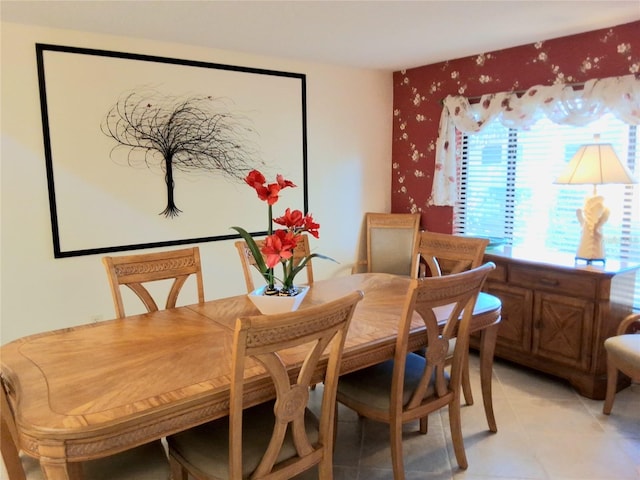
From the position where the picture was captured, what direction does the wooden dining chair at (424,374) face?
facing away from the viewer and to the left of the viewer

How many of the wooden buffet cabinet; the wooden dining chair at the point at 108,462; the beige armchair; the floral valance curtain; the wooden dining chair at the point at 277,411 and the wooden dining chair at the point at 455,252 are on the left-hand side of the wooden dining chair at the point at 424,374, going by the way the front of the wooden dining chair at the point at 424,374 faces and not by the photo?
2

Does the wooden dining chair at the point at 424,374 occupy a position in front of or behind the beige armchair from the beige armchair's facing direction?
in front

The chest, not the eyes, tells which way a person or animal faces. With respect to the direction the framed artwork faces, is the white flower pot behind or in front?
in front

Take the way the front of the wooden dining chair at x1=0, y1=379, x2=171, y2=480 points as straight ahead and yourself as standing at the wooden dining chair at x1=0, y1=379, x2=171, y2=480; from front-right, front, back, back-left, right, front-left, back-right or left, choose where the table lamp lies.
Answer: front-right

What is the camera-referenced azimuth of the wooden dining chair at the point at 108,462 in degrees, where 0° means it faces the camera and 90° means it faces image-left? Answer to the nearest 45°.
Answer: approximately 225°

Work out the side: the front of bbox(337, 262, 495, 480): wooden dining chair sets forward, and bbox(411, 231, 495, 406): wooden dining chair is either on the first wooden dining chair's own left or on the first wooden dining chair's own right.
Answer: on the first wooden dining chair's own right

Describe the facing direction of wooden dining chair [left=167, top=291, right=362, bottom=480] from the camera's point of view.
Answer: facing away from the viewer and to the left of the viewer

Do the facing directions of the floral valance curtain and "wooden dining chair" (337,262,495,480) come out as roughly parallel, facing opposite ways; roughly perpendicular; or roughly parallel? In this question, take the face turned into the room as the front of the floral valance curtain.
roughly perpendicular

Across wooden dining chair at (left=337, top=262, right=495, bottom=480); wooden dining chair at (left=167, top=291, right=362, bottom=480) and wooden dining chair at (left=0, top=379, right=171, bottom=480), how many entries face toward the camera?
0

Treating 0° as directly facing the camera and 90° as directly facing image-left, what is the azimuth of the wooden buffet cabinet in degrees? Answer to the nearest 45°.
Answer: approximately 45°

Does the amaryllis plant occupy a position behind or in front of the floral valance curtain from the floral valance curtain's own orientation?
in front

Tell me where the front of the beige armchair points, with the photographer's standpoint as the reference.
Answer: facing the viewer and to the left of the viewer

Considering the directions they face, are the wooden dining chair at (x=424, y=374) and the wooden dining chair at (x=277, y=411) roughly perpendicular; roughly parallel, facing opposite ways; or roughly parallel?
roughly parallel

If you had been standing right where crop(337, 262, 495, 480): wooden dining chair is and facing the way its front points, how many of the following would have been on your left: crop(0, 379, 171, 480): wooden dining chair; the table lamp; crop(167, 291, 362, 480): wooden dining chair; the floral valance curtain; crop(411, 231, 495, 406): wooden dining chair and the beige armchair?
2
